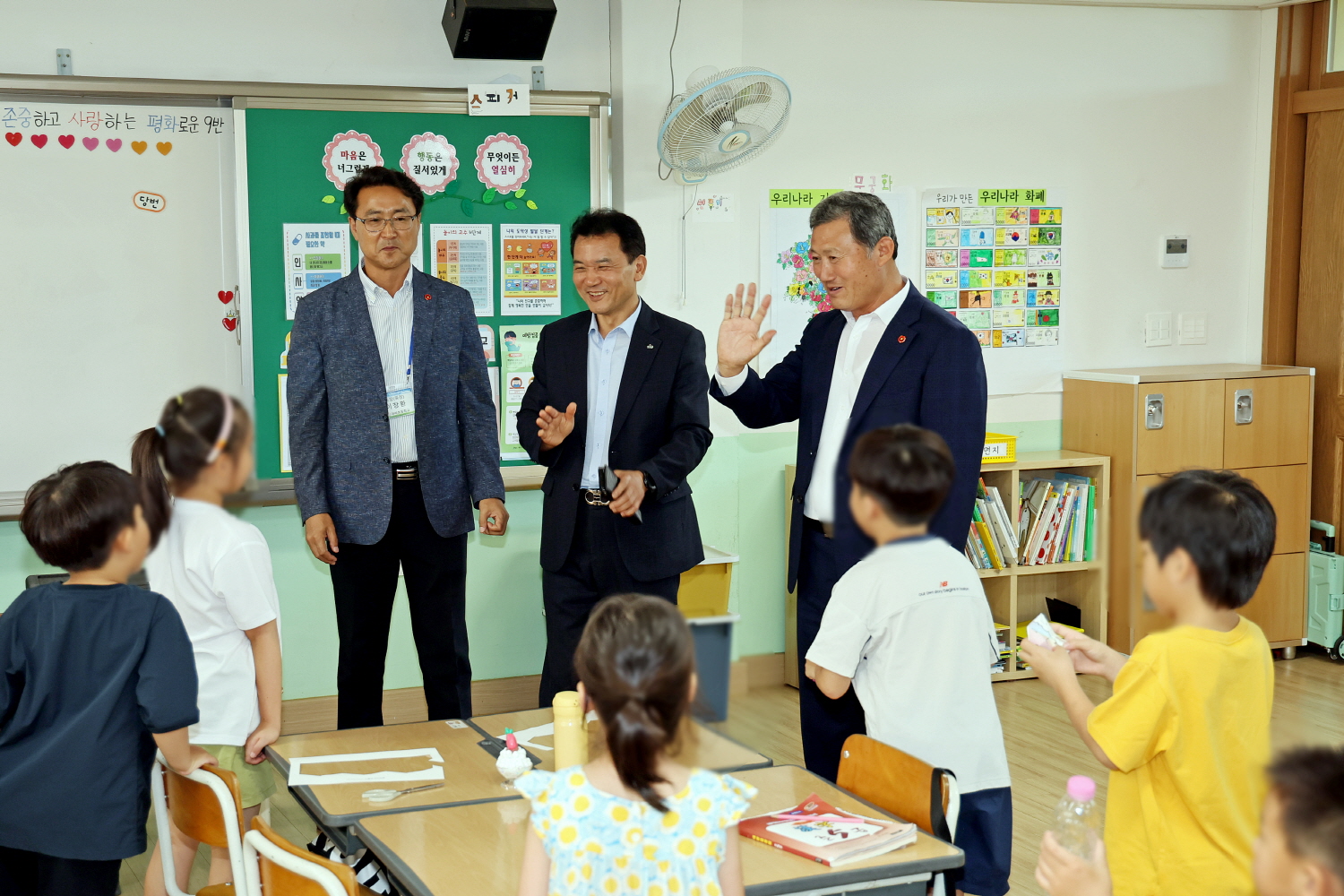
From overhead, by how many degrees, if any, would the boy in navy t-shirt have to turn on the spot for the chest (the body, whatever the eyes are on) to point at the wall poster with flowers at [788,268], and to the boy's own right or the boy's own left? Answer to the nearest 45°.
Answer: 0° — they already face it

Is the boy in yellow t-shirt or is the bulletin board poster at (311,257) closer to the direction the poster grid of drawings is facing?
the boy in yellow t-shirt

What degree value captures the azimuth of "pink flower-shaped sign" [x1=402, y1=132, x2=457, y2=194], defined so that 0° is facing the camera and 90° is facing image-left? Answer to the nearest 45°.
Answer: approximately 0°

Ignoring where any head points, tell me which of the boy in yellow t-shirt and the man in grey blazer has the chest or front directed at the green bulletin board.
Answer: the boy in yellow t-shirt

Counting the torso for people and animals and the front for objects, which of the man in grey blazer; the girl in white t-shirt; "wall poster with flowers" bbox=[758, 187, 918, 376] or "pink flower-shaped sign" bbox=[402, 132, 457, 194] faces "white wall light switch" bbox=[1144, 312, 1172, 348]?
the girl in white t-shirt

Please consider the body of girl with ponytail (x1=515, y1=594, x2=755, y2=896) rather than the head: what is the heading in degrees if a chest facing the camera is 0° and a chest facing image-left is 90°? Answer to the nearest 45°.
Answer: approximately 180°

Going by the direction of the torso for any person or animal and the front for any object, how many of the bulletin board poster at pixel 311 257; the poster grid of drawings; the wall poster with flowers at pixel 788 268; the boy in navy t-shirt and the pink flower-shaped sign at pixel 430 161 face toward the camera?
4

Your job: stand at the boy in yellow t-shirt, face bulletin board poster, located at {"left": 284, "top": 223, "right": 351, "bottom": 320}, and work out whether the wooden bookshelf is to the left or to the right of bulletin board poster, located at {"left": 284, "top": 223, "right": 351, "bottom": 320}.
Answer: right

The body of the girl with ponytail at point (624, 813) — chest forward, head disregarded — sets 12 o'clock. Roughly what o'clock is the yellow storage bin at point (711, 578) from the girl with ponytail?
The yellow storage bin is roughly at 12 o'clock from the girl with ponytail.

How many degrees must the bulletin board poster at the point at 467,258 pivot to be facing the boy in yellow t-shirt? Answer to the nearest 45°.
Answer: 0° — it already faces them

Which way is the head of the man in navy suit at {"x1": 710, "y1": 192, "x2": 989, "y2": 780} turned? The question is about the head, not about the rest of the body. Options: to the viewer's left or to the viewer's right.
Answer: to the viewer's left

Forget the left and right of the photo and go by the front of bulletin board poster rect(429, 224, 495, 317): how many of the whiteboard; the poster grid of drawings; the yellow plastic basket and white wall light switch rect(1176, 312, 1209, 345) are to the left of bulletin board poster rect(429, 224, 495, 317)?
3
